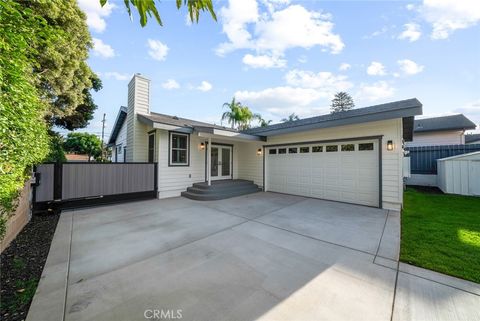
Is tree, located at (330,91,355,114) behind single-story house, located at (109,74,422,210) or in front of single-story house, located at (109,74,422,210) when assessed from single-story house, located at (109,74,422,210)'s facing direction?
behind

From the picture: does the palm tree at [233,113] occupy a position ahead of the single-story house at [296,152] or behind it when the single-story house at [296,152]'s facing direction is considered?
behind

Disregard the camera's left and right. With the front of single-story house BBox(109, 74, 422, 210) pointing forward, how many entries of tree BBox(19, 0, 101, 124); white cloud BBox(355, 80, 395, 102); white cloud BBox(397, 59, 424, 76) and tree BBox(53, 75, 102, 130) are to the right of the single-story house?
2

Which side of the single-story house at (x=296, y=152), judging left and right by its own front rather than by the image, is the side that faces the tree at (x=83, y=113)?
right

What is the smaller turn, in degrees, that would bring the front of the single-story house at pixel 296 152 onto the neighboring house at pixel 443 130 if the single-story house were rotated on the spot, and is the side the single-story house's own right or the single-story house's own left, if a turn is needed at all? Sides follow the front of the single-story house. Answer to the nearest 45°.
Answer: approximately 135° to the single-story house's own left

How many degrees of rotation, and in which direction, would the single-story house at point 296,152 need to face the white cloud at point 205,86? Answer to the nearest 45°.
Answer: approximately 135° to its right

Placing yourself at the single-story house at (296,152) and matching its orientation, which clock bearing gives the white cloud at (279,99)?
The white cloud is roughly at 6 o'clock from the single-story house.

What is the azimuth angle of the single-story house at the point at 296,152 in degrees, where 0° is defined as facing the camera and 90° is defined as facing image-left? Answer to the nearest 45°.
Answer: approximately 0°

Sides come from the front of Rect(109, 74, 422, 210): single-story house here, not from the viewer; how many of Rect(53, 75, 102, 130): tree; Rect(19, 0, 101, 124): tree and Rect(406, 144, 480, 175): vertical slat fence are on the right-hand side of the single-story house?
2
